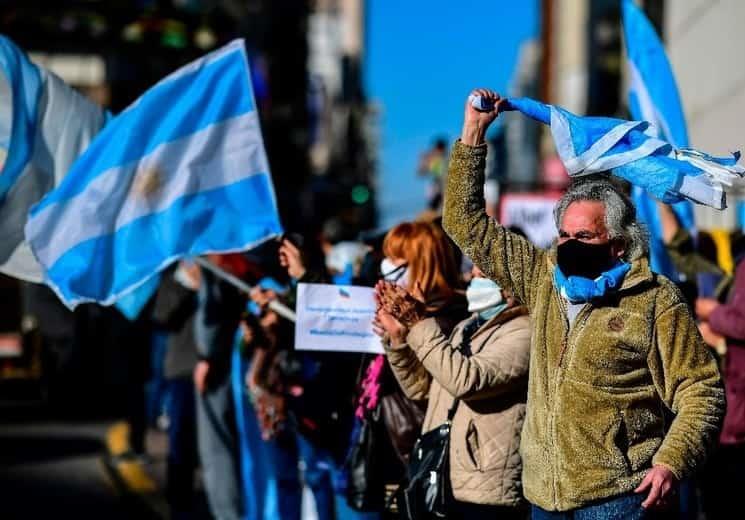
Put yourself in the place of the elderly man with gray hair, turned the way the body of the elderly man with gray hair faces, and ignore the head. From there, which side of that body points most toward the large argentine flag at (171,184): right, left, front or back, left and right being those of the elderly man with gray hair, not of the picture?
right

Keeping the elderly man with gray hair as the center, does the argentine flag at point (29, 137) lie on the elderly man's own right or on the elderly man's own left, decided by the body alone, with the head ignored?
on the elderly man's own right

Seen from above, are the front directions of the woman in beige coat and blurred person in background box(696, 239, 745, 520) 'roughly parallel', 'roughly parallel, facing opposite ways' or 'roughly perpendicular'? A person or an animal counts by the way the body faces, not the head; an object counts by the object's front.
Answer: roughly parallel

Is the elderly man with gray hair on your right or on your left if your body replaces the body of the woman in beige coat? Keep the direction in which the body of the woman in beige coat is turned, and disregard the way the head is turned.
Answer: on your left

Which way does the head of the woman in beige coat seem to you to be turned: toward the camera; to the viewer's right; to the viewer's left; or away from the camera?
to the viewer's left

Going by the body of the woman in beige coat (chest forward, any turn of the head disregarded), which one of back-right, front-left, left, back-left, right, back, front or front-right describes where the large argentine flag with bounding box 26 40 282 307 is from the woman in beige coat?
front-right

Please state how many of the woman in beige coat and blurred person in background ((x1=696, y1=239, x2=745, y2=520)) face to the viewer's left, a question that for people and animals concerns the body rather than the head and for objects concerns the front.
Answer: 2

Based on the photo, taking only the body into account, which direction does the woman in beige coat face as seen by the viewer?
to the viewer's left

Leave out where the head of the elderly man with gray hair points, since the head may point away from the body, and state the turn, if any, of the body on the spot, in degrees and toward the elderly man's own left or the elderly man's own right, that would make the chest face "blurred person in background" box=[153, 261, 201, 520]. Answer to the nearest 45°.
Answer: approximately 90° to the elderly man's own right

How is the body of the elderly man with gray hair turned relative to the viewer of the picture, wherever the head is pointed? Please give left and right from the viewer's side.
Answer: facing the viewer and to the left of the viewer

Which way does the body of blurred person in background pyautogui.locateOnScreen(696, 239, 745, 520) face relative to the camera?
to the viewer's left
